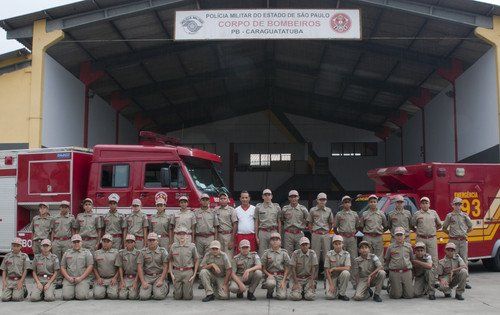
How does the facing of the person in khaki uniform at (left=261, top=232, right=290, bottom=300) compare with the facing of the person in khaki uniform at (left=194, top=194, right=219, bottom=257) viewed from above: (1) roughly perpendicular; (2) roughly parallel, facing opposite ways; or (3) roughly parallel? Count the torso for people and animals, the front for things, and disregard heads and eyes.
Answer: roughly parallel

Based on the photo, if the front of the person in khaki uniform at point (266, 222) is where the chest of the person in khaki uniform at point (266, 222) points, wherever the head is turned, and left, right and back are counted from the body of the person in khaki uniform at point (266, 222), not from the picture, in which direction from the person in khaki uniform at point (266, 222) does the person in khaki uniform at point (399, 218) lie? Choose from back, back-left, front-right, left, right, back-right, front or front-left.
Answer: left

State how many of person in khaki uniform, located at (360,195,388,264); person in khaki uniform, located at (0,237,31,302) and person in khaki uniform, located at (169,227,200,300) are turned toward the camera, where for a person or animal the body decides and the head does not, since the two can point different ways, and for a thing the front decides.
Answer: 3

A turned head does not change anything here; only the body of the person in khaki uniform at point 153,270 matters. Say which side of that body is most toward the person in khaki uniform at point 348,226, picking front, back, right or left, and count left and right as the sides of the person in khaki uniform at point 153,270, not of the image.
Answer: left

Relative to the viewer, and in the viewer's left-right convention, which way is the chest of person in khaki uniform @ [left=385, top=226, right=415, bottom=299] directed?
facing the viewer

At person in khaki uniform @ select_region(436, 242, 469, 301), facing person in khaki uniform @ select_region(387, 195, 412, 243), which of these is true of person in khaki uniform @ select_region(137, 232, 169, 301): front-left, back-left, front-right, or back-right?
front-left

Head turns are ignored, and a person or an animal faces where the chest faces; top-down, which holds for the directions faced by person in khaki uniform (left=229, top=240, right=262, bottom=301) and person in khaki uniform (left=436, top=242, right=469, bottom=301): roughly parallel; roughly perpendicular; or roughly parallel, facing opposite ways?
roughly parallel

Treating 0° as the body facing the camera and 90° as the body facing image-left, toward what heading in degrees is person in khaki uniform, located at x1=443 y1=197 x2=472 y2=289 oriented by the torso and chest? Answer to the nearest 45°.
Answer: approximately 0°

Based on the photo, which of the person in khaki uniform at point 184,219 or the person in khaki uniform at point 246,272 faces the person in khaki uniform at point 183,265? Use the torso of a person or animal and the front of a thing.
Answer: the person in khaki uniform at point 184,219

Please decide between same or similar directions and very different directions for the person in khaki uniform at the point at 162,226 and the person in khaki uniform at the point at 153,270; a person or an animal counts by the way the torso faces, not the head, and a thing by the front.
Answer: same or similar directions

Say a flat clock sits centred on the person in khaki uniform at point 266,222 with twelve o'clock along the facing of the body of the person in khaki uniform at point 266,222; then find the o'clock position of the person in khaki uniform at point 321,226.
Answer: the person in khaki uniform at point 321,226 is roughly at 9 o'clock from the person in khaki uniform at point 266,222.

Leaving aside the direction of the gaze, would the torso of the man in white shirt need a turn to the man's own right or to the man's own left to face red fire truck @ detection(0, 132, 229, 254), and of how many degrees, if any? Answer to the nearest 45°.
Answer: approximately 90° to the man's own right

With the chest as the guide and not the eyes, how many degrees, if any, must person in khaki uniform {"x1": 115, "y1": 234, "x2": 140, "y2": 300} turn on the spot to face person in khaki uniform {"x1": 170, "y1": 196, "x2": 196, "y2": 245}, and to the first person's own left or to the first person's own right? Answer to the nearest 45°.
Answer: approximately 135° to the first person's own left

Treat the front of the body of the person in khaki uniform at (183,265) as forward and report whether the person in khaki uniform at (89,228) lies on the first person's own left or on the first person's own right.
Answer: on the first person's own right

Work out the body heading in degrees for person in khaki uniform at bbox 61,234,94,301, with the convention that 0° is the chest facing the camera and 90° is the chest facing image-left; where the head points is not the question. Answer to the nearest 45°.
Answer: approximately 0°

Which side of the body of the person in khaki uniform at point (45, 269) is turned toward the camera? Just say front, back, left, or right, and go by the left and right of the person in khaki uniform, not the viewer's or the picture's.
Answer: front

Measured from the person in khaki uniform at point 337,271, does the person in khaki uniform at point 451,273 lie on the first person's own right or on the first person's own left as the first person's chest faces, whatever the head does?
on the first person's own left

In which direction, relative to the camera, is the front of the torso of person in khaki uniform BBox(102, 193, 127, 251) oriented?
toward the camera
